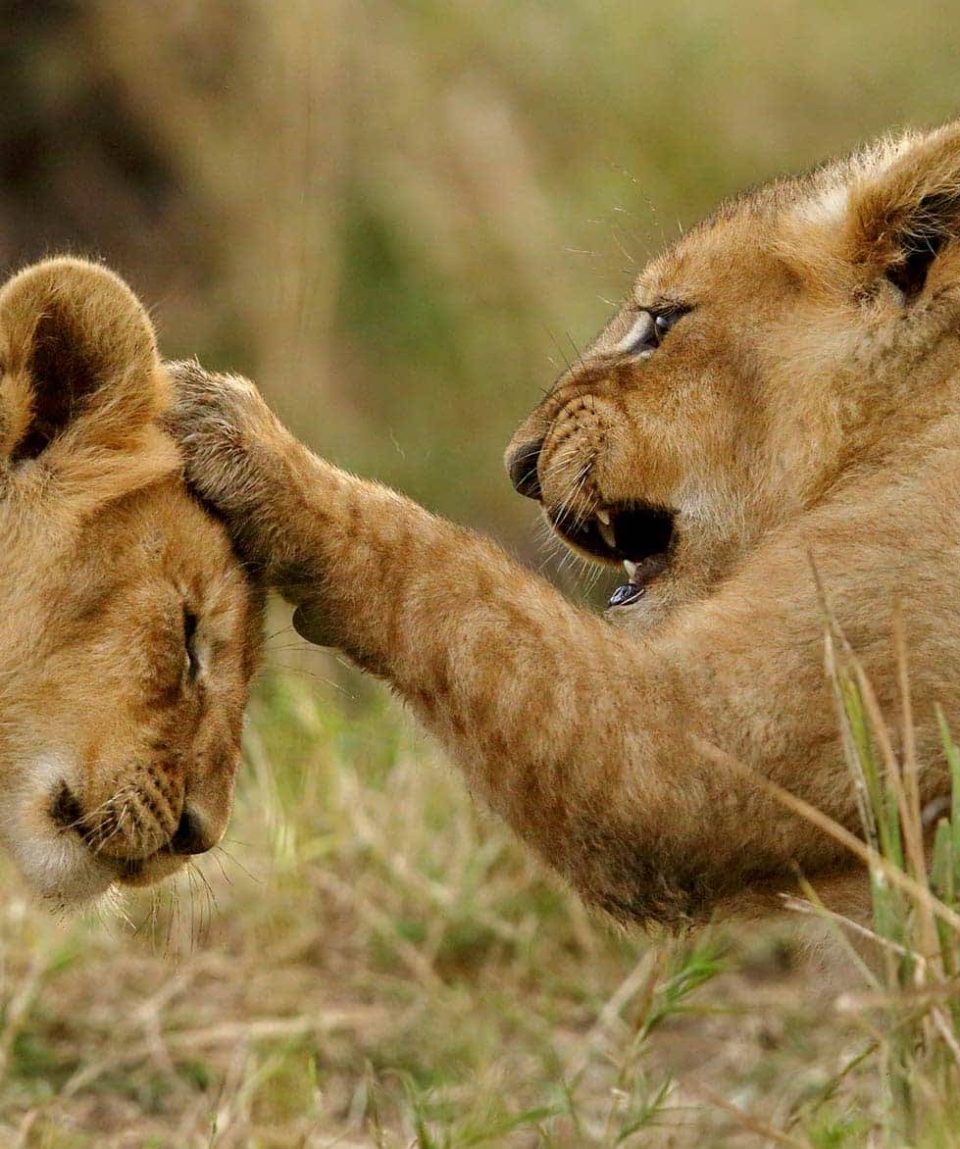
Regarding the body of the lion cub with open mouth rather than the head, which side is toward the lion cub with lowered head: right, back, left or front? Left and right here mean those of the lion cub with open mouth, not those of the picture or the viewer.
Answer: front

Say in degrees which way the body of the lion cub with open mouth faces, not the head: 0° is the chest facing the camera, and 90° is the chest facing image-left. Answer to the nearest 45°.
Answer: approximately 90°
